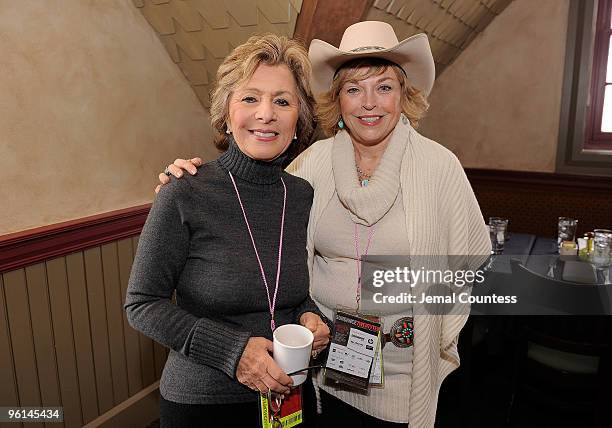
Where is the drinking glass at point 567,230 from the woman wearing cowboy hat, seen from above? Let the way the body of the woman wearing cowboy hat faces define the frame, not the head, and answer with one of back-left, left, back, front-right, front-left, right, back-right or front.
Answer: back-left

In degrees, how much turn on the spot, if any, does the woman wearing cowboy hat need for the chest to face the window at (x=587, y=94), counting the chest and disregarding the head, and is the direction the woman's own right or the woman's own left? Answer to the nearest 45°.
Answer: approximately 135° to the woman's own left

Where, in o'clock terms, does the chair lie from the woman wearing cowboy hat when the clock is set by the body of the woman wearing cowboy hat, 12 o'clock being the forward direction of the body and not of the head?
The chair is roughly at 8 o'clock from the woman wearing cowboy hat.

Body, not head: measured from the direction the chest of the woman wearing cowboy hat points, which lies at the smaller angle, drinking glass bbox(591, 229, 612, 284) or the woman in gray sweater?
the woman in gray sweater

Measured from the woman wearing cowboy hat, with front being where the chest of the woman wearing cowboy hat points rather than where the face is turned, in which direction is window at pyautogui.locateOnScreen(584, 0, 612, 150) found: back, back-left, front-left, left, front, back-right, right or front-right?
back-left

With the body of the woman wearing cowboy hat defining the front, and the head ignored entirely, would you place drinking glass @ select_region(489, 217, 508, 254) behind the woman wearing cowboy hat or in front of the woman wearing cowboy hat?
behind

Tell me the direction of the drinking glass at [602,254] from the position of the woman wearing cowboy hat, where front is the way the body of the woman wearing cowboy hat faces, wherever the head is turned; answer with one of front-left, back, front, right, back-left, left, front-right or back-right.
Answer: back-left

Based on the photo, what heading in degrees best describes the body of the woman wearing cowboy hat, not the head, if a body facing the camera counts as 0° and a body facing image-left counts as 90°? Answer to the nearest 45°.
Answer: approximately 0°
